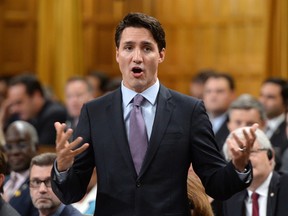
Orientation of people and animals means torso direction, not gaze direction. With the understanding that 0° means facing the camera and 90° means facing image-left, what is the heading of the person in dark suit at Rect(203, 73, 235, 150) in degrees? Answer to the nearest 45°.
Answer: approximately 45°

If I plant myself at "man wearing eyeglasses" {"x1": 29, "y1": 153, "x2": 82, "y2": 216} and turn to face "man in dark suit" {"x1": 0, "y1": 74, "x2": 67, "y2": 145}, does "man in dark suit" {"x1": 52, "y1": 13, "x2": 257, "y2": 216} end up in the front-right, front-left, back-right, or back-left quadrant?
back-right

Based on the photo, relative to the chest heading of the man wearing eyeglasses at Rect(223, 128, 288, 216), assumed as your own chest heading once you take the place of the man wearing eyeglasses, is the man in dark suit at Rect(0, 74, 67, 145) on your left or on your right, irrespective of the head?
on your right

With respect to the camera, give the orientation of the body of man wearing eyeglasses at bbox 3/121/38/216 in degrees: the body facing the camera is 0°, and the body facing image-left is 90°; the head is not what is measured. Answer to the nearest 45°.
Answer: approximately 45°

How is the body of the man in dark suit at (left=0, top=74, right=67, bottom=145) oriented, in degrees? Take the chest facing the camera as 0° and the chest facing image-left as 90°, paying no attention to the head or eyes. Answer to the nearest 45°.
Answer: approximately 45°

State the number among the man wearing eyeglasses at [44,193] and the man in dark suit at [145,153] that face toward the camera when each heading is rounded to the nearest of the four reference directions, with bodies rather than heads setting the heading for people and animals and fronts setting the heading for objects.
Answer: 2

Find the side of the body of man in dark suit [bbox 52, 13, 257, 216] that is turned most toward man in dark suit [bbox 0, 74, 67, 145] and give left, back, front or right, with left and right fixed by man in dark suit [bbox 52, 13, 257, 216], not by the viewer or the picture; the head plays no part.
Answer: back

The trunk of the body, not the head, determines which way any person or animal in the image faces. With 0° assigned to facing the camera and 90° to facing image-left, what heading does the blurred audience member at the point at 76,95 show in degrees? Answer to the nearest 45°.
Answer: approximately 45°

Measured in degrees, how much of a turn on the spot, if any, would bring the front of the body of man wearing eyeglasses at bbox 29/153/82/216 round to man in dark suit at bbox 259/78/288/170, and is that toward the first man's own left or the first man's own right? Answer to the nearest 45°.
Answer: approximately 135° to the first man's own left

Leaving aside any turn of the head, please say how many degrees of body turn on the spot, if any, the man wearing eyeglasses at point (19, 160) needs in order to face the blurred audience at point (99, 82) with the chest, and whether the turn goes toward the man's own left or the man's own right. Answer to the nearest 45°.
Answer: approximately 135° to the man's own right
